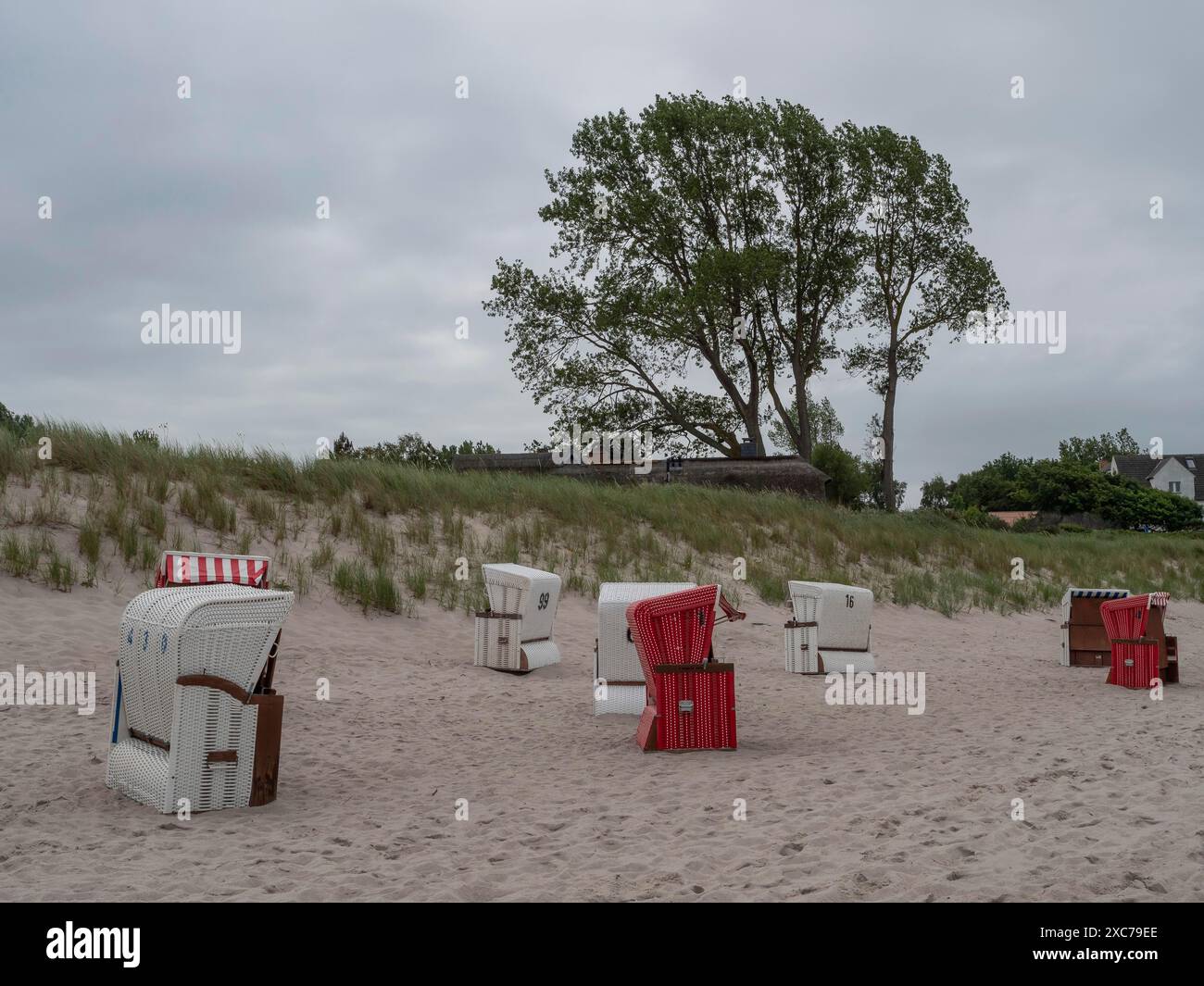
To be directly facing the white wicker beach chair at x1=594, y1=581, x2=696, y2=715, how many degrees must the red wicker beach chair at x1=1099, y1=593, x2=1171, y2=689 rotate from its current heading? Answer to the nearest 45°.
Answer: approximately 135° to its right

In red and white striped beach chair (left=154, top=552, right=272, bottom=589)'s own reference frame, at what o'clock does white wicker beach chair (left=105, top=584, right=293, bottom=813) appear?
The white wicker beach chair is roughly at 12 o'clock from the red and white striped beach chair.

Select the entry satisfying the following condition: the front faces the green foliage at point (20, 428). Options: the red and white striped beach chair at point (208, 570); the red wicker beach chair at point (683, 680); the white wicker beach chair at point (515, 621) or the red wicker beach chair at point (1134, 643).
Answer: the white wicker beach chair

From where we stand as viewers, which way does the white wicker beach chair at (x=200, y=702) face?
facing away from the viewer and to the right of the viewer

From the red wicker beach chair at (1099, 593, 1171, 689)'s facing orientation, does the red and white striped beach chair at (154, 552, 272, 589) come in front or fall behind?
behind
